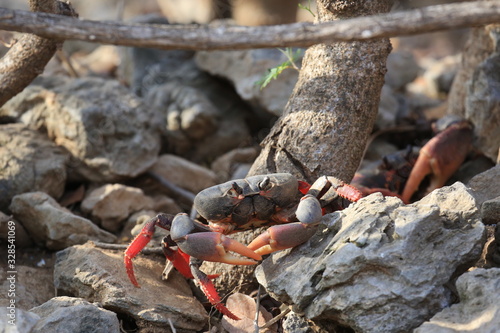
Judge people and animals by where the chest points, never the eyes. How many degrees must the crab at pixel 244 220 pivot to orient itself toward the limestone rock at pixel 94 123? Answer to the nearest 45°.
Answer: approximately 135° to its right

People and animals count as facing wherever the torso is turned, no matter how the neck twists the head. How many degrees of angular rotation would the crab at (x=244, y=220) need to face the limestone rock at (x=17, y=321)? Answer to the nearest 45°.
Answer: approximately 45° to its right

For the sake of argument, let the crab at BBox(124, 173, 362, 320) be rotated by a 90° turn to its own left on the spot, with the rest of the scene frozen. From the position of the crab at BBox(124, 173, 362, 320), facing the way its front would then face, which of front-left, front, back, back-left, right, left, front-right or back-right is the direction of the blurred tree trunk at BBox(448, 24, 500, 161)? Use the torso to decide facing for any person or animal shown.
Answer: front-left

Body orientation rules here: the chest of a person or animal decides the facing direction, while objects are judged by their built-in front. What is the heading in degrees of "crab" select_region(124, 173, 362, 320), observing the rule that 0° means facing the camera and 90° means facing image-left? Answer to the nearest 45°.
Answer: approximately 0°

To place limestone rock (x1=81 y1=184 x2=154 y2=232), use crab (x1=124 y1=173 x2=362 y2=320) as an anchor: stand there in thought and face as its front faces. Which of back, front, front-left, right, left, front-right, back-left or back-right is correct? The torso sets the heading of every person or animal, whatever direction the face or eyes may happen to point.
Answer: back-right

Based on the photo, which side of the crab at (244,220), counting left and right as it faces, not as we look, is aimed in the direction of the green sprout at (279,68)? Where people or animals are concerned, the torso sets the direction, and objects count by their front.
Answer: back

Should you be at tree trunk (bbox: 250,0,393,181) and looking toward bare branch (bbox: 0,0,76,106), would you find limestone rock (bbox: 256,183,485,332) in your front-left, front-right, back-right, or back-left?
back-left
